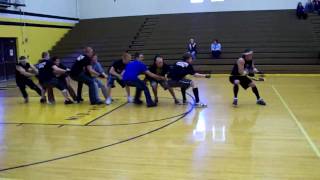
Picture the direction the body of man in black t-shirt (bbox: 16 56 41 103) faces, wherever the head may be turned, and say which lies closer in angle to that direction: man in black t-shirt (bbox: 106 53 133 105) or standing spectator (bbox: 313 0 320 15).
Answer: the man in black t-shirt

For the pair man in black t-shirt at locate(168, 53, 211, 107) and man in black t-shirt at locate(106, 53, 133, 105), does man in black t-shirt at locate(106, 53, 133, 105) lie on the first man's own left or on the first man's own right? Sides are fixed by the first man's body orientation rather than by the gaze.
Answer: on the first man's own left

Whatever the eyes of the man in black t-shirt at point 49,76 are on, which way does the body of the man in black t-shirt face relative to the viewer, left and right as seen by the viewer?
facing away from the viewer and to the right of the viewer

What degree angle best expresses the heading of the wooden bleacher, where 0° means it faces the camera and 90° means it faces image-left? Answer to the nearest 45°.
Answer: approximately 0°

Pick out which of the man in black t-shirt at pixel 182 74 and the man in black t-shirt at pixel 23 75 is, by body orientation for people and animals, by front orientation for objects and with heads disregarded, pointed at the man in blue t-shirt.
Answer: the man in black t-shirt at pixel 23 75

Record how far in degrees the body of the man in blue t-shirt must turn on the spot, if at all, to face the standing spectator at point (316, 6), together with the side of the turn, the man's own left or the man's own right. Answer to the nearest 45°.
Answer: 0° — they already face them

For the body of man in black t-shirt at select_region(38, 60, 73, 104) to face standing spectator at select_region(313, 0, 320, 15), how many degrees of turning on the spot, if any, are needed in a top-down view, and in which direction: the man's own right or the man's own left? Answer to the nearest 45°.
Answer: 0° — they already face them

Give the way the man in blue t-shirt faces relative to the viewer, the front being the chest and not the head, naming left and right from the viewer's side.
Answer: facing away from the viewer and to the right of the viewer

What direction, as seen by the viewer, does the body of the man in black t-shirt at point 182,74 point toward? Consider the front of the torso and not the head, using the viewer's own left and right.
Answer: facing away from the viewer and to the right of the viewer
